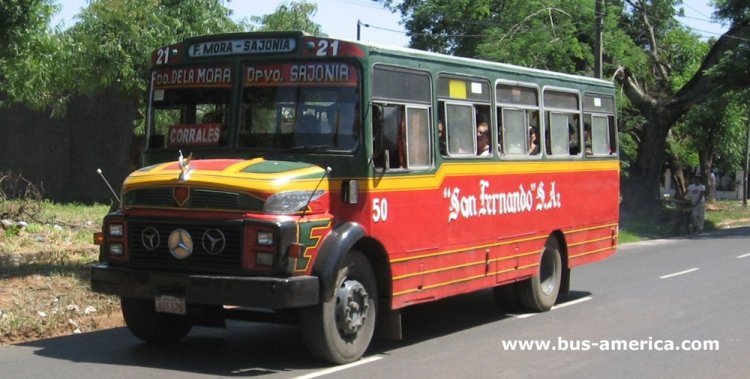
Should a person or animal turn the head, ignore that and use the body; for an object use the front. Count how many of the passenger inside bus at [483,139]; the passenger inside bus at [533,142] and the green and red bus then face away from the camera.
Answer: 0

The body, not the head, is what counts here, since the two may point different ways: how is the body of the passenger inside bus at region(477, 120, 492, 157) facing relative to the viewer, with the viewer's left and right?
facing the viewer and to the left of the viewer

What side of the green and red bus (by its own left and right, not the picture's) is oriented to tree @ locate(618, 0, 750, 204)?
back

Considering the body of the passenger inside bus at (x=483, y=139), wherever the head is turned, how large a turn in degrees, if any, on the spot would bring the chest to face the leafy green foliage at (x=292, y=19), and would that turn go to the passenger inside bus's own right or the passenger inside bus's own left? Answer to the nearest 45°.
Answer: approximately 90° to the passenger inside bus's own right

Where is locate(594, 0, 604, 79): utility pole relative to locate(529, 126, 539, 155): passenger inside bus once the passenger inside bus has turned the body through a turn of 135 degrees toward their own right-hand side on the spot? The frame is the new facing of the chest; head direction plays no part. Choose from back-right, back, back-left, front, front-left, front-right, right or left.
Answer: front

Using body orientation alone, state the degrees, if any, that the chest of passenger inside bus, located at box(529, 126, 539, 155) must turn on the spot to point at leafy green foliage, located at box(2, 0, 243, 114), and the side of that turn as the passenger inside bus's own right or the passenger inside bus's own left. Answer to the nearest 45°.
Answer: approximately 45° to the passenger inside bus's own right

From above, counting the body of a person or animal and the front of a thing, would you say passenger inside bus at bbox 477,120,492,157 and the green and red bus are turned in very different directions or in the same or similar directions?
same or similar directions

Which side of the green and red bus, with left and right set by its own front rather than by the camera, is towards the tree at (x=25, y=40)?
right

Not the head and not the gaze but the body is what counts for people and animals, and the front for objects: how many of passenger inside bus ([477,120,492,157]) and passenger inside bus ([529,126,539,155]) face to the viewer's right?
0

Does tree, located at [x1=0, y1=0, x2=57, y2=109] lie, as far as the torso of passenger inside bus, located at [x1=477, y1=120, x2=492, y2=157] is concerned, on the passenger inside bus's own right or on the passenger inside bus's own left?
on the passenger inside bus's own right
